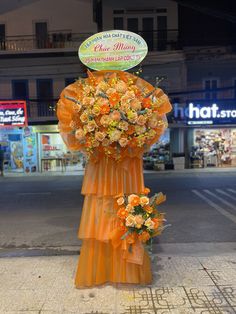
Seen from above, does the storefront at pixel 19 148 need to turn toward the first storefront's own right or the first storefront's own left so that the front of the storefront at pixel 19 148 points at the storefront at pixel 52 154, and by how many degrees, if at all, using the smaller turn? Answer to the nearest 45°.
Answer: approximately 90° to the first storefront's own left

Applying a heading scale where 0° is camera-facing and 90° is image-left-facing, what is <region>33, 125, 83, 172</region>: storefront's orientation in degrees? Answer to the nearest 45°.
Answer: approximately 0°

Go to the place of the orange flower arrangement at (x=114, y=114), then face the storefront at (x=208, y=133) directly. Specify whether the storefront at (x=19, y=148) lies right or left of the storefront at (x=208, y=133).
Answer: left

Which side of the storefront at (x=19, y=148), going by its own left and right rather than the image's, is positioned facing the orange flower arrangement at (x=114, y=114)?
front

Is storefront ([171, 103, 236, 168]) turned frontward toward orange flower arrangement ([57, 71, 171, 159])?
yes

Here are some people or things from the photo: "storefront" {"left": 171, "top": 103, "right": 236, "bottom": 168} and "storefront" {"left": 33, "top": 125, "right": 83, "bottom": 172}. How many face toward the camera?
2

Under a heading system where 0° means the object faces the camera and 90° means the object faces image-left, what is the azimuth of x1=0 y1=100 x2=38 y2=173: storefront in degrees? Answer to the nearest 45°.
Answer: approximately 0°

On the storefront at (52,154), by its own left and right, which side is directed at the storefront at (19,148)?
right

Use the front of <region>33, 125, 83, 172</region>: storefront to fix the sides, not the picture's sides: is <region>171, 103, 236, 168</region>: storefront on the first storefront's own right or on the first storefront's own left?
on the first storefront's own left
